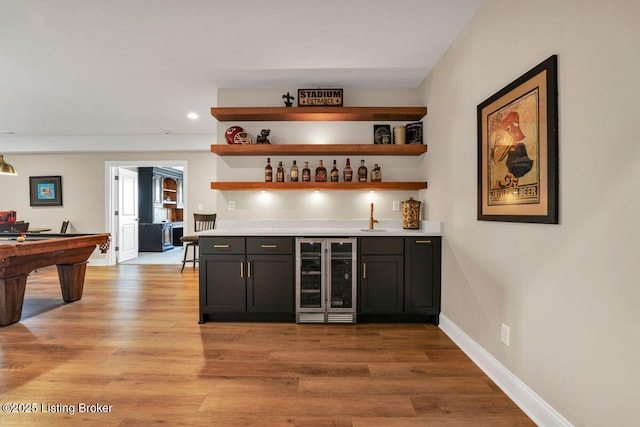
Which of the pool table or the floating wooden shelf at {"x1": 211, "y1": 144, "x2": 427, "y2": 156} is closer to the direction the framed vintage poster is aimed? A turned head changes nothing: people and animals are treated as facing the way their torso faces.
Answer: the pool table

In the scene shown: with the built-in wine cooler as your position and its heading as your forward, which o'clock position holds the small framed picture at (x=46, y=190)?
The small framed picture is roughly at 4 o'clock from the built-in wine cooler.

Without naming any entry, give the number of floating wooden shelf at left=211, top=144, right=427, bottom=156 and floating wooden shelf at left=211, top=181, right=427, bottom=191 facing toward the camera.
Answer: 2

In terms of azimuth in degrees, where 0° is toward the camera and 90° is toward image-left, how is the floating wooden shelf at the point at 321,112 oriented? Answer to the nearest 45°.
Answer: approximately 0°

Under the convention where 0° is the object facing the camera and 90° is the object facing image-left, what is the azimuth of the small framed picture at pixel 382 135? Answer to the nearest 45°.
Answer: approximately 0°

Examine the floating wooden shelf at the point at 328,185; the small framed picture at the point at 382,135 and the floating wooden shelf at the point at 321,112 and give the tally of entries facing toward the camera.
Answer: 3

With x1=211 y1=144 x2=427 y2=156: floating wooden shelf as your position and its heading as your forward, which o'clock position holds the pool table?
The pool table is roughly at 3 o'clock from the floating wooden shelf.

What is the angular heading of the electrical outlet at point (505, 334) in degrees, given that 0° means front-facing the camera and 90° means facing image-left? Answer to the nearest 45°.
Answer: approximately 45°

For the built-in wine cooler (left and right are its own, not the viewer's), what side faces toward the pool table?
right
